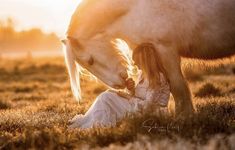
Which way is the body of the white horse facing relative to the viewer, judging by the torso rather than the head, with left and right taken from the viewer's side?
facing to the left of the viewer

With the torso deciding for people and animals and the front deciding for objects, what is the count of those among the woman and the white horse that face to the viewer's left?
2

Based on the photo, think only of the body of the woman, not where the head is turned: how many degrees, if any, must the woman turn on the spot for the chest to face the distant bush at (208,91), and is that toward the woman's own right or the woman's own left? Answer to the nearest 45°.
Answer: approximately 135° to the woman's own right

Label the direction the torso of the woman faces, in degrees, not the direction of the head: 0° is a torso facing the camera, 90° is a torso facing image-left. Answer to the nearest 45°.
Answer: approximately 90°

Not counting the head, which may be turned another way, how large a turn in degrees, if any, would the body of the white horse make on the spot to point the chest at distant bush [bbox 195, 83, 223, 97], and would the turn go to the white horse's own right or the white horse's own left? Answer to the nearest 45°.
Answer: approximately 90° to the white horse's own right
